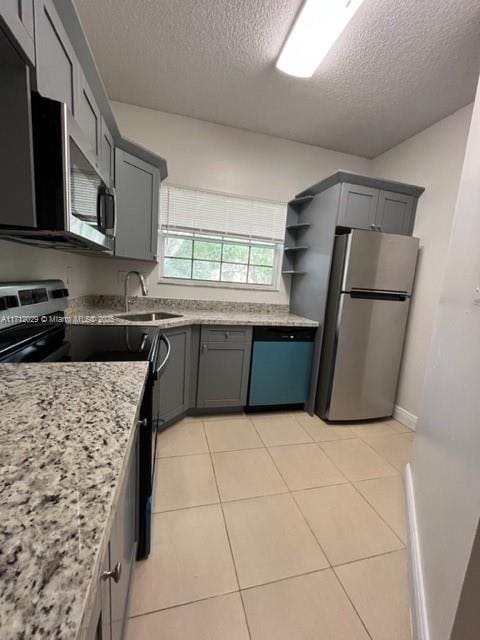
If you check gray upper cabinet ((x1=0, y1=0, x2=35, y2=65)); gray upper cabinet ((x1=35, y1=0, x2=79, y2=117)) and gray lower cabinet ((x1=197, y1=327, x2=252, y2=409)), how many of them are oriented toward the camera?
1

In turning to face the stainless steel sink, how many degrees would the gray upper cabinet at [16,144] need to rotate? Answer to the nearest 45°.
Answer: approximately 45° to its left

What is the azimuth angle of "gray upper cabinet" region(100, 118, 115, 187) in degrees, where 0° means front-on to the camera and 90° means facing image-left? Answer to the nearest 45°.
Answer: approximately 270°

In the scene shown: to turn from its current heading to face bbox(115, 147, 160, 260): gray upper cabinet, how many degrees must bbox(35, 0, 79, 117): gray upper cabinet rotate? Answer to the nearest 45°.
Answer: approximately 45° to its left

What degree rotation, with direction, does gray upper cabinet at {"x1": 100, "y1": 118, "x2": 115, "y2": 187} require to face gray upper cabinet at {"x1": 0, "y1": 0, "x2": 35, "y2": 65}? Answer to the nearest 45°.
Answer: approximately 90° to its right

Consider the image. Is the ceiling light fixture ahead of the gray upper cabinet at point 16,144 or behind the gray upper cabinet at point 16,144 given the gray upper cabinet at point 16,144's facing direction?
ahead

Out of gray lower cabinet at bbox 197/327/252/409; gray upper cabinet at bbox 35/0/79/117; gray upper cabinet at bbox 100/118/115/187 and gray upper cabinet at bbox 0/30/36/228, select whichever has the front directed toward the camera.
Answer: the gray lower cabinet

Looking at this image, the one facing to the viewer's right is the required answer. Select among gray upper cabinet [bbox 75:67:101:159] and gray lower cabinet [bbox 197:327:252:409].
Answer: the gray upper cabinet

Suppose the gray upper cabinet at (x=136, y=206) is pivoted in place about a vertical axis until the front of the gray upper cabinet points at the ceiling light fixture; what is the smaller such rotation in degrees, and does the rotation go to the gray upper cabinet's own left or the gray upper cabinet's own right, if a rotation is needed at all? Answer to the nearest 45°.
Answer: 0° — it already faces it

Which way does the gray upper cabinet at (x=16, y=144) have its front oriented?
to the viewer's right

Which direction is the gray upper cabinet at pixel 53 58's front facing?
to the viewer's right

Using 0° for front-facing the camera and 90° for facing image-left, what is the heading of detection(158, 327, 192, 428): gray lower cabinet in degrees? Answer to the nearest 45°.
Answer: approximately 315°

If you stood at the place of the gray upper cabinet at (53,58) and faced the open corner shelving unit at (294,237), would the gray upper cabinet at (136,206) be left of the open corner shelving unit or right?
left

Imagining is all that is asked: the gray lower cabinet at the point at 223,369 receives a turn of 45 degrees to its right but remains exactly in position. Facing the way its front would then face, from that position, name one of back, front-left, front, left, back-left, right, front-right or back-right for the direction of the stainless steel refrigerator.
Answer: back-left

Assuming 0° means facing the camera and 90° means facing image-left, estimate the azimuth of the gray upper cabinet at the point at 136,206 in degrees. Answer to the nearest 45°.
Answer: approximately 315°
